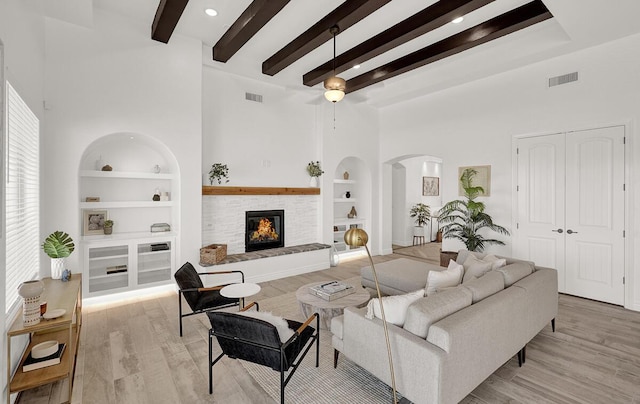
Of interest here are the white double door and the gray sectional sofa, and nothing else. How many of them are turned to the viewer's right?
0

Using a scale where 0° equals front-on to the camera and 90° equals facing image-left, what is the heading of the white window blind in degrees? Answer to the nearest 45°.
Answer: approximately 270°

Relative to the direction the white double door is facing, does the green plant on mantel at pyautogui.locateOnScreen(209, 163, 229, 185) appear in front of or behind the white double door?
in front

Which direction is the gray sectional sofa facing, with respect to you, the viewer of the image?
facing away from the viewer and to the left of the viewer

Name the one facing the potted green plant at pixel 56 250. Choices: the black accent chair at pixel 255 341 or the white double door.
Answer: the white double door

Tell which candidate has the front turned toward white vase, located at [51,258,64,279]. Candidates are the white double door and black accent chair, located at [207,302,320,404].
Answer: the white double door

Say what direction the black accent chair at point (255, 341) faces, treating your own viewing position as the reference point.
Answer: facing away from the viewer and to the right of the viewer

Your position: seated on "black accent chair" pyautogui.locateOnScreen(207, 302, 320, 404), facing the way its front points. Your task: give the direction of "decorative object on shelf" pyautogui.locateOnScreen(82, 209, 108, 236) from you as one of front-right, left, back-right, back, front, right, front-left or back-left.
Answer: left

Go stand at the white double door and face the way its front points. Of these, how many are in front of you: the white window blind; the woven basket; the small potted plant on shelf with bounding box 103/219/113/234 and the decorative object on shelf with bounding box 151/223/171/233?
4

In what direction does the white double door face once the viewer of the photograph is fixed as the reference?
facing the viewer and to the left of the viewer

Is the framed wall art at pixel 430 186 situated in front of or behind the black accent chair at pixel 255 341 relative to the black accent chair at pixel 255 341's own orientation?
in front

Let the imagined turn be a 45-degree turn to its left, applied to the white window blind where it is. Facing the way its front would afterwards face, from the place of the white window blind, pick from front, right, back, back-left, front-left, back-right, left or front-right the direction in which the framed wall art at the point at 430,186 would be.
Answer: front-right

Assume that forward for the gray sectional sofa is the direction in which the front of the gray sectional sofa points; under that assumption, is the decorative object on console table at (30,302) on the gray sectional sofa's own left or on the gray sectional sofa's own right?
on the gray sectional sofa's own left

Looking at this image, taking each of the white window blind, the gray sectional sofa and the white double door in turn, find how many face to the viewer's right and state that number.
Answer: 1

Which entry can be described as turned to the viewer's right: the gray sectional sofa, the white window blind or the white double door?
the white window blind
